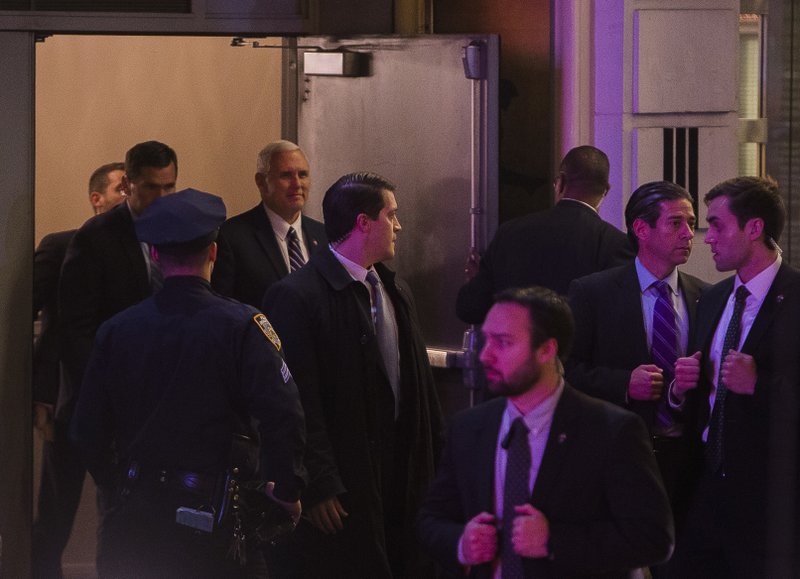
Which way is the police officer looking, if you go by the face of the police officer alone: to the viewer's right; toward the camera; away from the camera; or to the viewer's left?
away from the camera

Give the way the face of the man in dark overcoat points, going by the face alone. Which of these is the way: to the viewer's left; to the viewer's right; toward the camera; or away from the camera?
to the viewer's right

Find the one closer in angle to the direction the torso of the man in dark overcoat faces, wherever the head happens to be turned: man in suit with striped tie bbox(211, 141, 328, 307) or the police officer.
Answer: the police officer

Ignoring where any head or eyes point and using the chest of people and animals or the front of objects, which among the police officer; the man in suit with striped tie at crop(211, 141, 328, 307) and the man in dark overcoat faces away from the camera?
the police officer

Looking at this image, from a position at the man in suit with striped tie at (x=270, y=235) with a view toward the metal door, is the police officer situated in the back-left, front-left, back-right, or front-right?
back-right

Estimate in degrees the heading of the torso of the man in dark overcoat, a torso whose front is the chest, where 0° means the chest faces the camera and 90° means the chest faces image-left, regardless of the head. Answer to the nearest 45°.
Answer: approximately 315°

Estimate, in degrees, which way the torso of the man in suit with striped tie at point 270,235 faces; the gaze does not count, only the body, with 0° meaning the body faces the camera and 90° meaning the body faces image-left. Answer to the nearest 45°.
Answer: approximately 315°

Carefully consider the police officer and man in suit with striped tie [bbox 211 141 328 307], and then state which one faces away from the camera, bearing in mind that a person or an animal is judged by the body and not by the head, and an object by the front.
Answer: the police officer

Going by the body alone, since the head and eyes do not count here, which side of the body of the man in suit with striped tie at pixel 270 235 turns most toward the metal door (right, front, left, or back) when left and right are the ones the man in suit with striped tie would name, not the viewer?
left

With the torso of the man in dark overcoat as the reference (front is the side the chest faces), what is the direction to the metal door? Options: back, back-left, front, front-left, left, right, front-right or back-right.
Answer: back-left

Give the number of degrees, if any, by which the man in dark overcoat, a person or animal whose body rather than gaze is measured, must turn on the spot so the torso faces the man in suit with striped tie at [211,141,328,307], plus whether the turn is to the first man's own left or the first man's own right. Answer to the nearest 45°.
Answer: approximately 135° to the first man's own left

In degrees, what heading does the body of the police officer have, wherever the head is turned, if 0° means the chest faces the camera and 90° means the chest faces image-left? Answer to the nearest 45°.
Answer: approximately 180°
